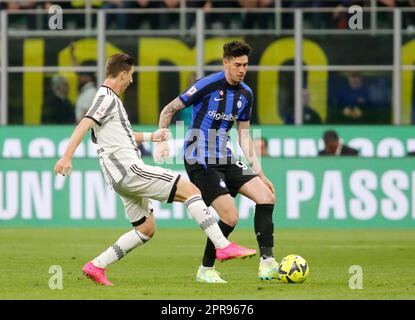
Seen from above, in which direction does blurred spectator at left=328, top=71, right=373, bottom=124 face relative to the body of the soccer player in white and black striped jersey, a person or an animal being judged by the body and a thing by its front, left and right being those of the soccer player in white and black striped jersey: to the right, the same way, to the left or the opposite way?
to the right

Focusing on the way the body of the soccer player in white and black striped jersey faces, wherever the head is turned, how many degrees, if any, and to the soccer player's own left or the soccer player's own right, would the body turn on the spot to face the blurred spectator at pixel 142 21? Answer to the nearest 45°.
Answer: approximately 90° to the soccer player's own left

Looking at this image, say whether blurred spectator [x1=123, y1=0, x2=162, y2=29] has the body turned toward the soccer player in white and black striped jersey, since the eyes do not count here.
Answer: yes

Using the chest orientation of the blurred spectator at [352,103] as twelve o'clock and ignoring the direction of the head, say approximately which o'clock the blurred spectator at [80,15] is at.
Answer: the blurred spectator at [80,15] is roughly at 3 o'clock from the blurred spectator at [352,103].

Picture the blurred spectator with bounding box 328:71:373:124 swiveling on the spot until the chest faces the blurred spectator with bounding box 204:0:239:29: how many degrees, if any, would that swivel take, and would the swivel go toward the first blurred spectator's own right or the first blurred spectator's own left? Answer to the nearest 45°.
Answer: approximately 90° to the first blurred spectator's own right

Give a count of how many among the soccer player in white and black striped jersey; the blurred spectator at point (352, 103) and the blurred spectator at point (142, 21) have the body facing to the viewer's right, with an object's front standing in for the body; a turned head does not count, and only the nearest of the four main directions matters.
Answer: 1

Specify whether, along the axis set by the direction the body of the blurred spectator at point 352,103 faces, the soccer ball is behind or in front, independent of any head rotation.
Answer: in front

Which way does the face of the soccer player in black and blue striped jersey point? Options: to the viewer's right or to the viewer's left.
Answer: to the viewer's right

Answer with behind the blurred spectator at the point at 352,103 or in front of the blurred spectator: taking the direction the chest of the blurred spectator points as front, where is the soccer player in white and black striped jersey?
in front

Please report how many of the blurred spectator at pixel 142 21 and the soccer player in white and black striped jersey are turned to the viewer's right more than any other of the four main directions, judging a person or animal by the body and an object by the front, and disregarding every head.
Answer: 1

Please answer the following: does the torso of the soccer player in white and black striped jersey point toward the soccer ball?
yes

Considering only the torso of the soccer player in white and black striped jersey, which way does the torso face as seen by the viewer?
to the viewer's right

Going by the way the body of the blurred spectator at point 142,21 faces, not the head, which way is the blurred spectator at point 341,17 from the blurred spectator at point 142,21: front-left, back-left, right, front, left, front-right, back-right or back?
left
